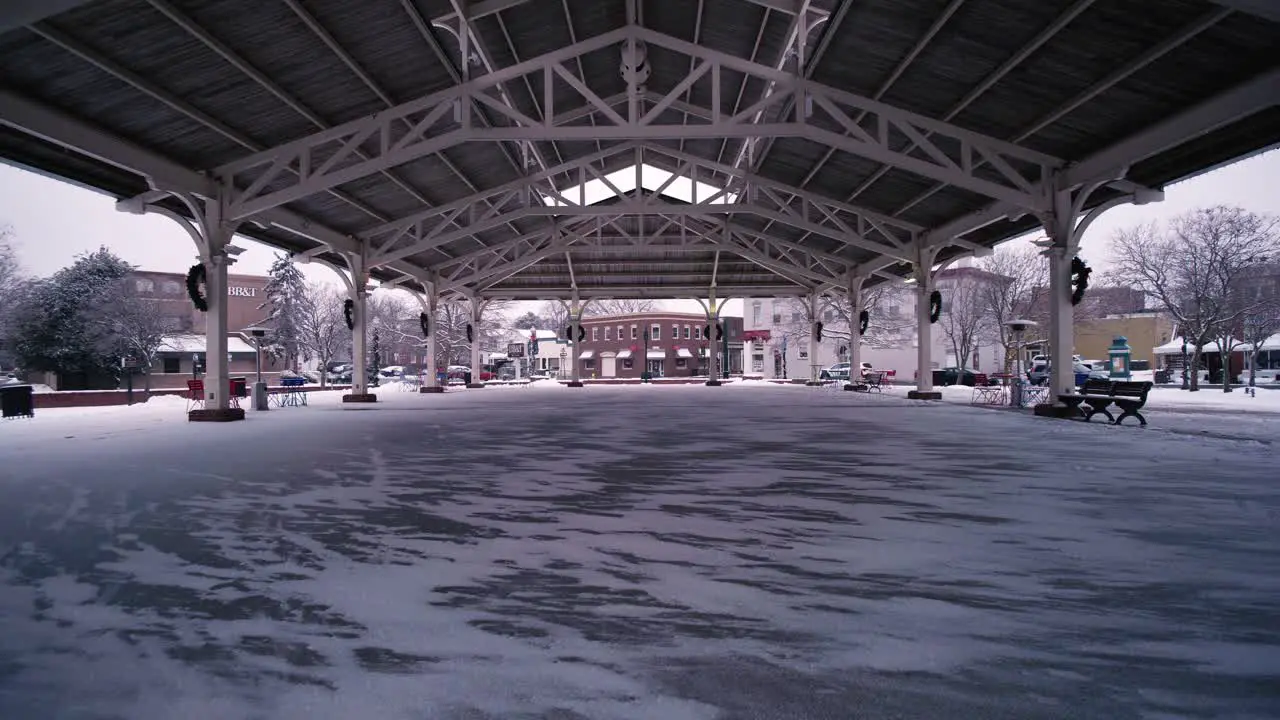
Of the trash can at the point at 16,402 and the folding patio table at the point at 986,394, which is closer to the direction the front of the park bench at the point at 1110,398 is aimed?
the trash can

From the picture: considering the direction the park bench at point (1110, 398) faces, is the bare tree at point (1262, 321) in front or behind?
behind

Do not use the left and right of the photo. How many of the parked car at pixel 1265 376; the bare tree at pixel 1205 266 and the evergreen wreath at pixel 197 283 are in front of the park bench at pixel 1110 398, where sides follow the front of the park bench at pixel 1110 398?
1

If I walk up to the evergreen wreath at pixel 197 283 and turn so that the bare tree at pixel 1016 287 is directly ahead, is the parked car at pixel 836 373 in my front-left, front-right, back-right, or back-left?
front-left

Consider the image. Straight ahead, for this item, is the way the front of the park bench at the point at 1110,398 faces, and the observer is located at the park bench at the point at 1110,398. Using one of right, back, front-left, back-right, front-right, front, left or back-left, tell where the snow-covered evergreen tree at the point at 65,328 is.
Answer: front-right

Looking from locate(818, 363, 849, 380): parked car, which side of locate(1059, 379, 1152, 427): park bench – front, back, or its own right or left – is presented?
right

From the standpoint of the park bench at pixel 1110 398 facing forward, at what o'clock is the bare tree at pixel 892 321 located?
The bare tree is roughly at 4 o'clock from the park bench.

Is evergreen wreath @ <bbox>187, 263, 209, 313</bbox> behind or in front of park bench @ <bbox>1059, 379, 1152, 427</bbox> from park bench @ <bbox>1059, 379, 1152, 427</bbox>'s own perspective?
in front

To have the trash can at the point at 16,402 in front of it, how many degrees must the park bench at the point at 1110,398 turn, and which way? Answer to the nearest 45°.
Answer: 0° — it already faces it

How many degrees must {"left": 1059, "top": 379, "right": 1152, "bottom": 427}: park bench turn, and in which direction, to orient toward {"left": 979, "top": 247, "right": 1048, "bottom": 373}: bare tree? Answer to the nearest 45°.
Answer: approximately 135° to its right

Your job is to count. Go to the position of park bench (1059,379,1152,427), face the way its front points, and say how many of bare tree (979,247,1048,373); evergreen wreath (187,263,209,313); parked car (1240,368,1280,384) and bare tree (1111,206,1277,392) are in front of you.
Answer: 1

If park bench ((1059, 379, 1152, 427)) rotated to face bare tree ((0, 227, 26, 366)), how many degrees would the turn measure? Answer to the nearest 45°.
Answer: approximately 45° to its right

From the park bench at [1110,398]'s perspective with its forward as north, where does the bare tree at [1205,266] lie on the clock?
The bare tree is roughly at 5 o'clock from the park bench.

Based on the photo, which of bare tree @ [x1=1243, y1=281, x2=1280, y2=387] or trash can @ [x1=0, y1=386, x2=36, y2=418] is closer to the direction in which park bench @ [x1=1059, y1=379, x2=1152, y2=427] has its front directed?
the trash can

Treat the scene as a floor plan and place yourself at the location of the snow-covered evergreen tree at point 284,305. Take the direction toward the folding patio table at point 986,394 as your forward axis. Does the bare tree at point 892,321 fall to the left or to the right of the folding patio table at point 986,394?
left

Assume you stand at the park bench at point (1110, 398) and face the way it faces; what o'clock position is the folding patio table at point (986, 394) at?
the folding patio table at point (986, 394) is roughly at 4 o'clock from the park bench at point (1110, 398).
